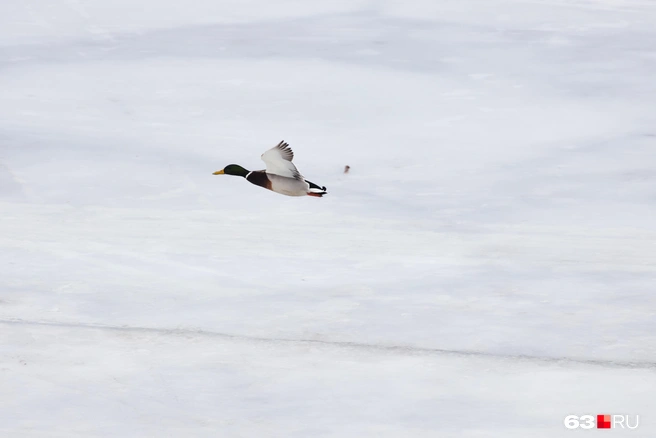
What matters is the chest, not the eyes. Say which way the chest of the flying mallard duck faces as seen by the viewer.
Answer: to the viewer's left
